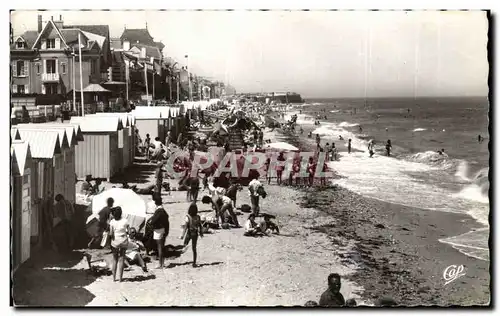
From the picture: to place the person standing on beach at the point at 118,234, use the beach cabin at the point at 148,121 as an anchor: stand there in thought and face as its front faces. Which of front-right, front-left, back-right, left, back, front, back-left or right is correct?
right

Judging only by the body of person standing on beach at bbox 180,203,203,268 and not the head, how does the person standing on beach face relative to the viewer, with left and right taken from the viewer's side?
facing away from the viewer

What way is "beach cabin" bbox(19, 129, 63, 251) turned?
to the viewer's right

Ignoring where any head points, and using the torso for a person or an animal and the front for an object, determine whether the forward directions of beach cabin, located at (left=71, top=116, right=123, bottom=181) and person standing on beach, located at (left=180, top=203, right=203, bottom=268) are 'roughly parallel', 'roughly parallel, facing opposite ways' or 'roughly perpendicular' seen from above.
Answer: roughly perpendicular

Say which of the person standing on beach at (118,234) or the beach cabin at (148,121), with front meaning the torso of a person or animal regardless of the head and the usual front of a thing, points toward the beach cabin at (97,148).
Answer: the person standing on beach

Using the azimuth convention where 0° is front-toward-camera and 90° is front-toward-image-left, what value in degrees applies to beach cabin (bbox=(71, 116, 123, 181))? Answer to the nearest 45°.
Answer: approximately 270°

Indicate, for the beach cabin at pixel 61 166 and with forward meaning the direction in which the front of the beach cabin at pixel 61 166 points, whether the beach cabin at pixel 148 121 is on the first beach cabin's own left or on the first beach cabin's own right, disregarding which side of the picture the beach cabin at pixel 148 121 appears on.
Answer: on the first beach cabin's own left

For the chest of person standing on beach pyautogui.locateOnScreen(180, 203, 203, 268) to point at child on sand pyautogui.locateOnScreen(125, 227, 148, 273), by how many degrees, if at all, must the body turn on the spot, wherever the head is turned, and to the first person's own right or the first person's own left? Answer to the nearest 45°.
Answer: approximately 90° to the first person's own left

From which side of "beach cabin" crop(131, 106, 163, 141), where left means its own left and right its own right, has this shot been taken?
right

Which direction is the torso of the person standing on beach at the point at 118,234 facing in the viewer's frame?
away from the camera

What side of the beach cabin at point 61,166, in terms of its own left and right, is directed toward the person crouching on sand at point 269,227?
front

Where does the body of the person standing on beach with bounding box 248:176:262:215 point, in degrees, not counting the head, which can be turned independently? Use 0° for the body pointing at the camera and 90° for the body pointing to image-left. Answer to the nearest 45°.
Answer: approximately 180°
